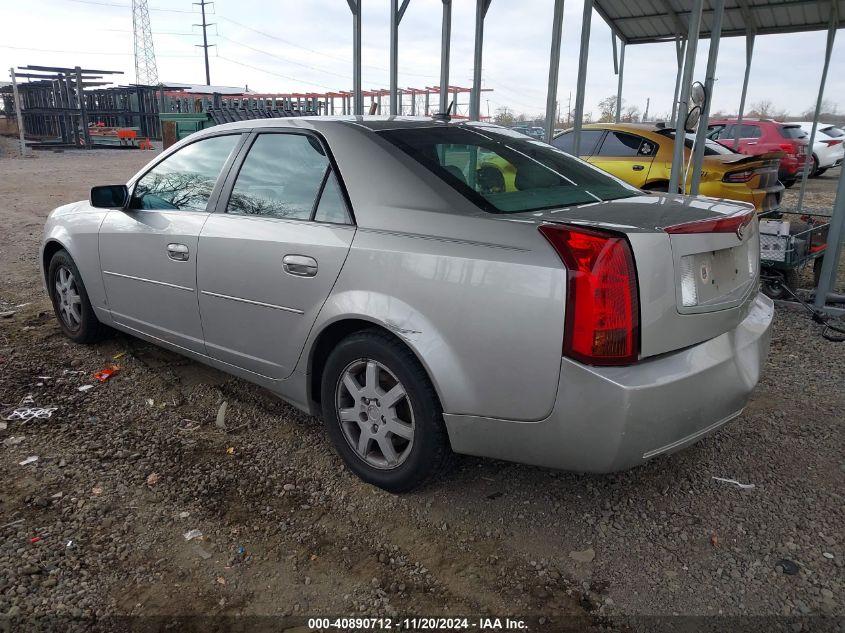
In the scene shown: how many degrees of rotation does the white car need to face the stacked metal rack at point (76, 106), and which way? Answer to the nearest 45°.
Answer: approximately 45° to its left

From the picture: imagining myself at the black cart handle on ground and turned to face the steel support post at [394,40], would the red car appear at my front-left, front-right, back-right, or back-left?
front-right

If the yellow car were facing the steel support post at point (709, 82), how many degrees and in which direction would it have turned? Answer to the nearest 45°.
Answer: approximately 135° to its left

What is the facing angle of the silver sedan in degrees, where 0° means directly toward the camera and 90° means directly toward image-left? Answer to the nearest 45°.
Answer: approximately 135°

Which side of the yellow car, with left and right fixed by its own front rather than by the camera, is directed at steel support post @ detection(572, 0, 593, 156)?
left

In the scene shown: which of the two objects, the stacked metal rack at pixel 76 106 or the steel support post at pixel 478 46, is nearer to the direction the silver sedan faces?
the stacked metal rack

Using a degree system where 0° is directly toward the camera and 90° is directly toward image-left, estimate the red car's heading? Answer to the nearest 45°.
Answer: approximately 135°

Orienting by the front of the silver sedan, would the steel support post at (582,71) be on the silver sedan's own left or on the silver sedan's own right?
on the silver sedan's own right

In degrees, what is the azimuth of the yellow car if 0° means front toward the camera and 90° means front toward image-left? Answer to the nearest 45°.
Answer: approximately 135°

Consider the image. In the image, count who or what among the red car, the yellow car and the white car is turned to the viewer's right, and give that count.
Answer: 0

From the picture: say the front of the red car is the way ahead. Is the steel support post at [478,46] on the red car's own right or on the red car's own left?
on the red car's own left

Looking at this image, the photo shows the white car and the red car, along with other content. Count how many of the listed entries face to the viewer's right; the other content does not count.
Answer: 0

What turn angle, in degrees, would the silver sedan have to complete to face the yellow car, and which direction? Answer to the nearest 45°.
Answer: approximately 90° to its right

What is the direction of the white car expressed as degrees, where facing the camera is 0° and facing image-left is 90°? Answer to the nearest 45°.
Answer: approximately 135°

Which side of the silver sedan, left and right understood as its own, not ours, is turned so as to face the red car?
right
